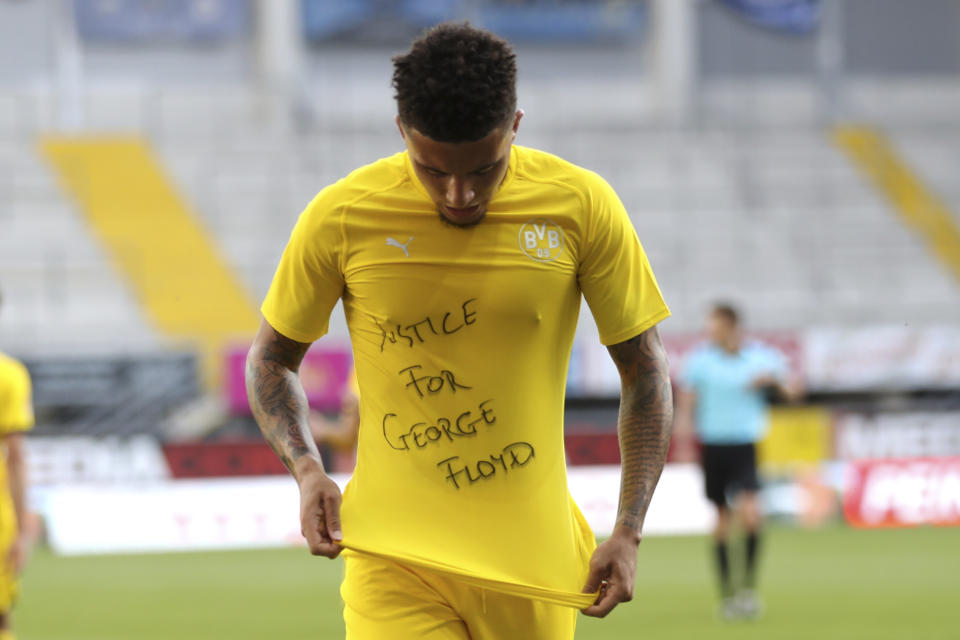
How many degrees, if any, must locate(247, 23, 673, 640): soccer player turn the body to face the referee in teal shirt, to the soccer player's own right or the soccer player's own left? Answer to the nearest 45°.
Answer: approximately 180°

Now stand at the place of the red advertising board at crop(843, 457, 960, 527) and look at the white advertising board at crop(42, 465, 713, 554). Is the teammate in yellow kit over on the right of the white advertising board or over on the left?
left

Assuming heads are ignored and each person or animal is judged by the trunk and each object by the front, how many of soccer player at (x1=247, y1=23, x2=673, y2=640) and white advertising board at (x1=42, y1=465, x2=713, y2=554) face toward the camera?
2

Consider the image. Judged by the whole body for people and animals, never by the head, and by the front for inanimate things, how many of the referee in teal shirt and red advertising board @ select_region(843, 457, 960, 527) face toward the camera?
2

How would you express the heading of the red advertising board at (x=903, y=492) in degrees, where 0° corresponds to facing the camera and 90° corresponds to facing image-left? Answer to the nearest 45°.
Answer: approximately 0°

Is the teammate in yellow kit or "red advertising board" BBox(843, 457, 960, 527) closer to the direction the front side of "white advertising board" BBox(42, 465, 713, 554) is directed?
the teammate in yellow kit

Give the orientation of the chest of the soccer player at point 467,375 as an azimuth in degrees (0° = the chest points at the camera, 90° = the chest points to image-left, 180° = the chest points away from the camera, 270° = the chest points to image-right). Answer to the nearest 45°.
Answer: approximately 0°

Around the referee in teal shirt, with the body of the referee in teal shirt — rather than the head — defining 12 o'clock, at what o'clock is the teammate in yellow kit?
The teammate in yellow kit is roughly at 1 o'clock from the referee in teal shirt.

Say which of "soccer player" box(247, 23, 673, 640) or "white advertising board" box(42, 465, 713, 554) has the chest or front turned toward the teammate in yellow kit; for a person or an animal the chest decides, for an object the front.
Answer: the white advertising board
